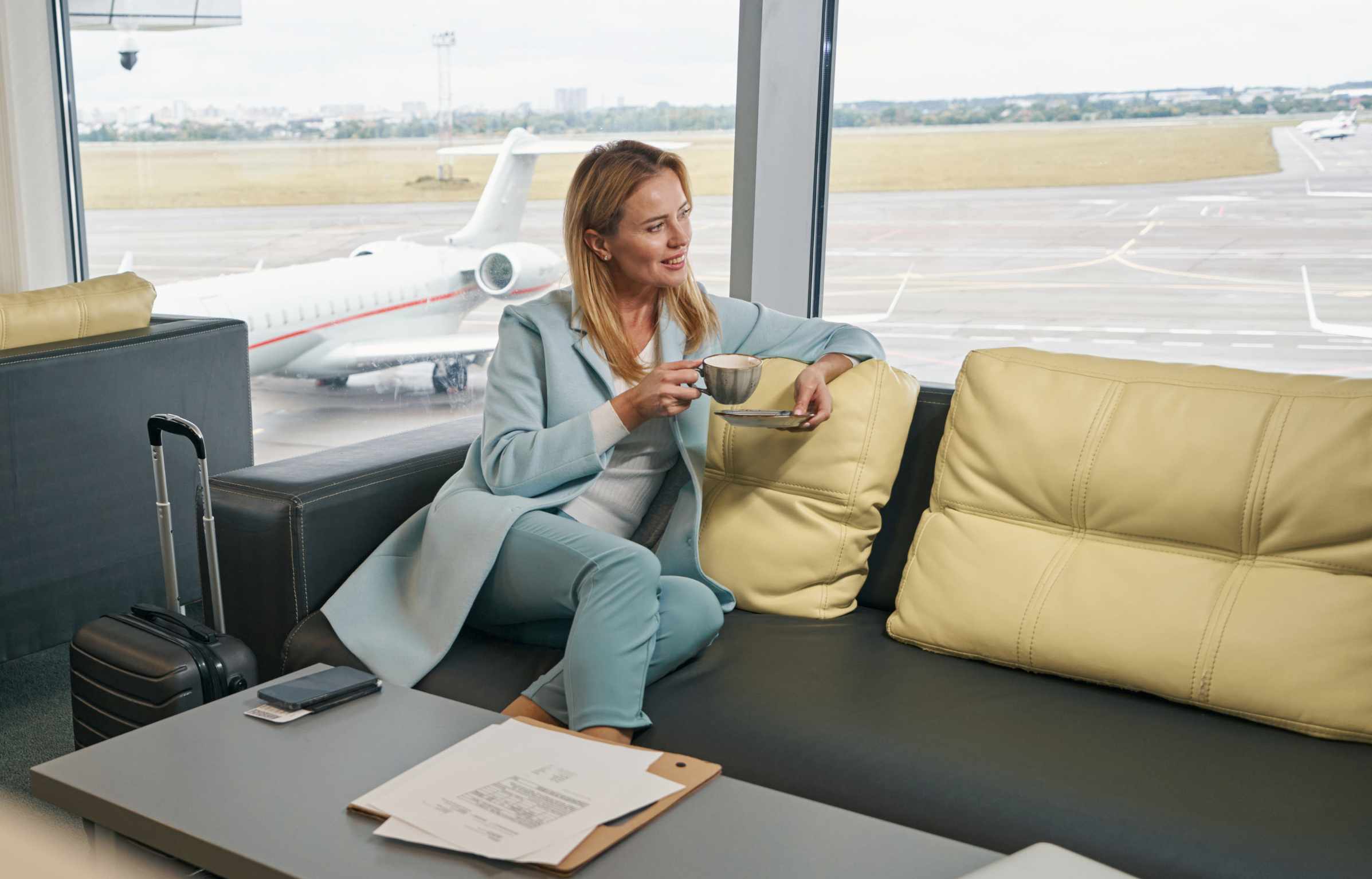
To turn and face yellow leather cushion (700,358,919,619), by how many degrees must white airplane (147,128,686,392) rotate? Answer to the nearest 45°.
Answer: approximately 45° to its left

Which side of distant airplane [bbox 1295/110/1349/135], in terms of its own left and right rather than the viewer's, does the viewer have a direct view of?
left

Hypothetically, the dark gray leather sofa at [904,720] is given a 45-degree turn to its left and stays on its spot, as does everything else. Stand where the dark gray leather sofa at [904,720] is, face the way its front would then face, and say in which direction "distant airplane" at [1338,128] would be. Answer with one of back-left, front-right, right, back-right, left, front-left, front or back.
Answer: back-left

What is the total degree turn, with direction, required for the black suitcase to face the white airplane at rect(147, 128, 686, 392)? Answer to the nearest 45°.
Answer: approximately 135° to its right

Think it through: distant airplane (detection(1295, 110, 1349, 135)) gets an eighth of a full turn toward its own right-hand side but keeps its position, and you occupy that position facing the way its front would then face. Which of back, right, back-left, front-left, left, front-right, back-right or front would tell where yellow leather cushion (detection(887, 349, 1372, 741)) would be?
back-left

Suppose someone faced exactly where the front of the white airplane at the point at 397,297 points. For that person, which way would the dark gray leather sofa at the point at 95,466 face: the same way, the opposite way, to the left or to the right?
to the right

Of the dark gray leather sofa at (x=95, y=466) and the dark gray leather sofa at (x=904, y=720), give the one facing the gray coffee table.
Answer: the dark gray leather sofa at (x=904, y=720)

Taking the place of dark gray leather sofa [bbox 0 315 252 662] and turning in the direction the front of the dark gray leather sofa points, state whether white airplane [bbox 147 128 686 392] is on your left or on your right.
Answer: on your right

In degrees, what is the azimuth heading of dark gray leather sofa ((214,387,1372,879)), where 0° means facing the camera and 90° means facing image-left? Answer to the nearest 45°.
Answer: approximately 45°

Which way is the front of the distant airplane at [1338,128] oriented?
to the viewer's left
